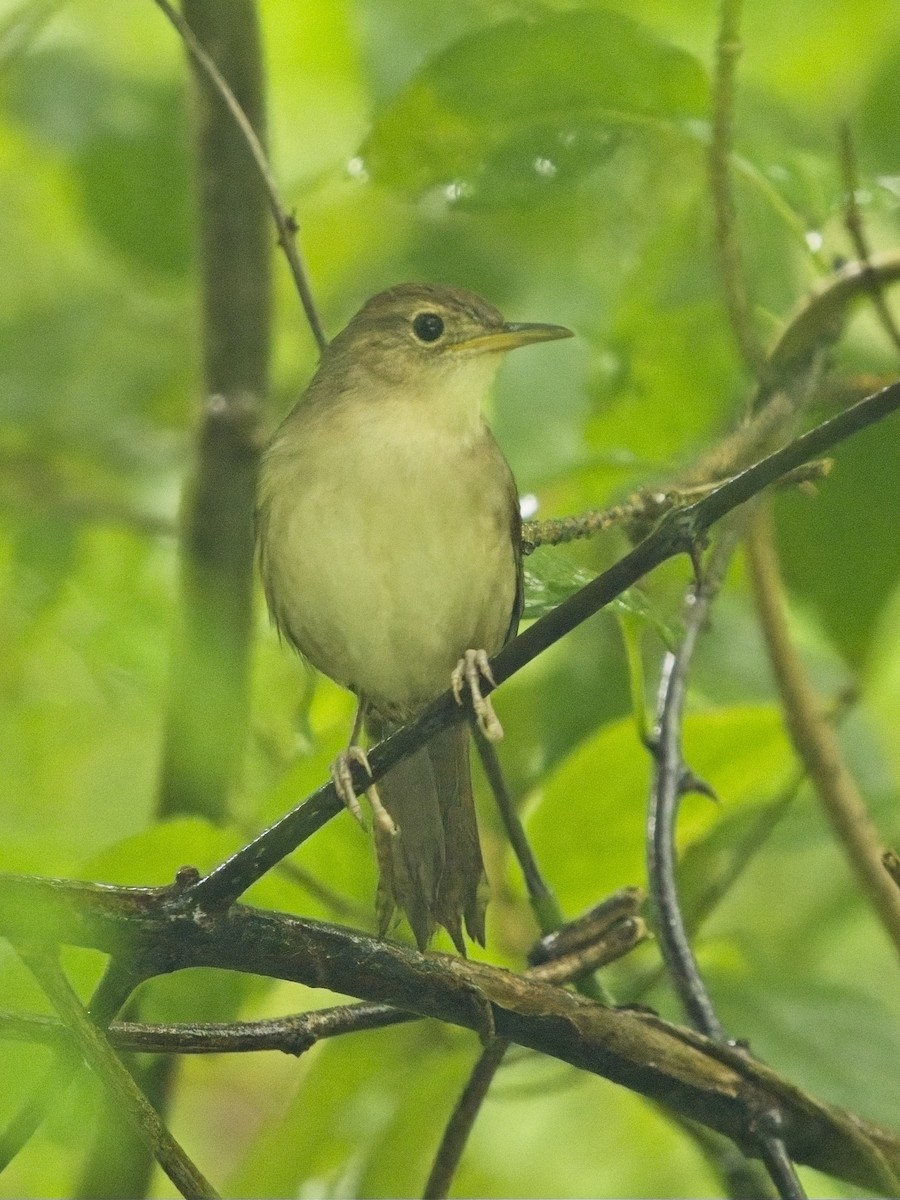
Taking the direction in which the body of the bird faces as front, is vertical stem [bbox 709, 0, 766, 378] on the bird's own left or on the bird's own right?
on the bird's own left

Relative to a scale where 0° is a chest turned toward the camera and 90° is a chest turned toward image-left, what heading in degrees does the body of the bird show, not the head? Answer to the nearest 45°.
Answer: approximately 0°
